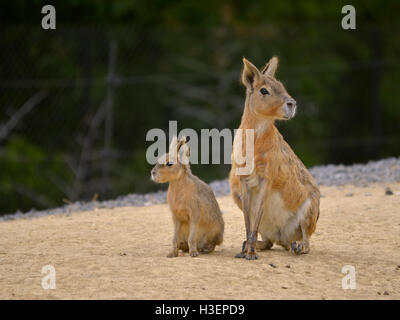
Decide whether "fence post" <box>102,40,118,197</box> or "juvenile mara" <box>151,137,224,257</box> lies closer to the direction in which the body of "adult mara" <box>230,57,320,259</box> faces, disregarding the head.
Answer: the juvenile mara

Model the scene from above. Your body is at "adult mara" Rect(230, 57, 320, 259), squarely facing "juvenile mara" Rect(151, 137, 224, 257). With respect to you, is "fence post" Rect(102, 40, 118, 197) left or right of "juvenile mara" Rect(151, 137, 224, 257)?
right

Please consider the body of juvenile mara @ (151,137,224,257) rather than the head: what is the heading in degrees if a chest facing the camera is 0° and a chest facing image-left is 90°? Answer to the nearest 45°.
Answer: approximately 45°

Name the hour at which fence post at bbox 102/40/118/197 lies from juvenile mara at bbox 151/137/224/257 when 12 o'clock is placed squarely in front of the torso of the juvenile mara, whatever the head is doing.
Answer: The fence post is roughly at 4 o'clock from the juvenile mara.

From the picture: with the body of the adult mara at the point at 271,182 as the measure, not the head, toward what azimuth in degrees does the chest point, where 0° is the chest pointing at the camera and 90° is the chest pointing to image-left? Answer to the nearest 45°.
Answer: approximately 45°
